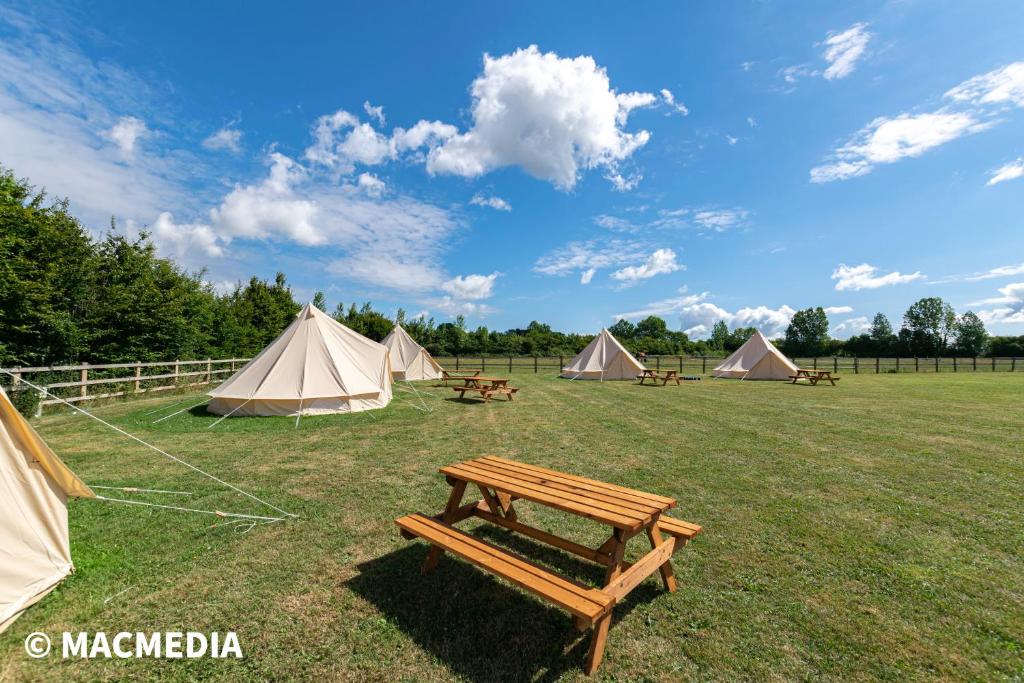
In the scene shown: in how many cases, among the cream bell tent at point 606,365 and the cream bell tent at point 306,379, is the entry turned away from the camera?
0

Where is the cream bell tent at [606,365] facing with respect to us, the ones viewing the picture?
facing the viewer and to the right of the viewer

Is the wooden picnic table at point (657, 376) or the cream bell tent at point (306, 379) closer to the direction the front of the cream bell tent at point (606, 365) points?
the wooden picnic table

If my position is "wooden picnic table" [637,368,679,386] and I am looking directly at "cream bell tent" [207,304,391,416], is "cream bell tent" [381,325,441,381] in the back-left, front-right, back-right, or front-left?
front-right

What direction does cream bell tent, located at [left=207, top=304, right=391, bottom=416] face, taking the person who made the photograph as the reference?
facing to the right of the viewer

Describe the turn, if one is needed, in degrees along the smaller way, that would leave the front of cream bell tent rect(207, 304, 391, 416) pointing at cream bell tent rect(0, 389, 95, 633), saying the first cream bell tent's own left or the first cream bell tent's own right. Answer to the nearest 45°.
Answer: approximately 90° to the first cream bell tent's own right
